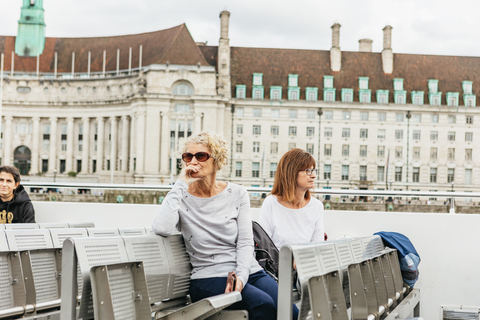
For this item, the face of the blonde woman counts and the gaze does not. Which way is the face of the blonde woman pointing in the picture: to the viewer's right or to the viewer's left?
to the viewer's left

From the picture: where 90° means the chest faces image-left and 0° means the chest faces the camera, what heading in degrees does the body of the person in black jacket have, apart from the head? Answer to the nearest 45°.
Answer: approximately 0°
